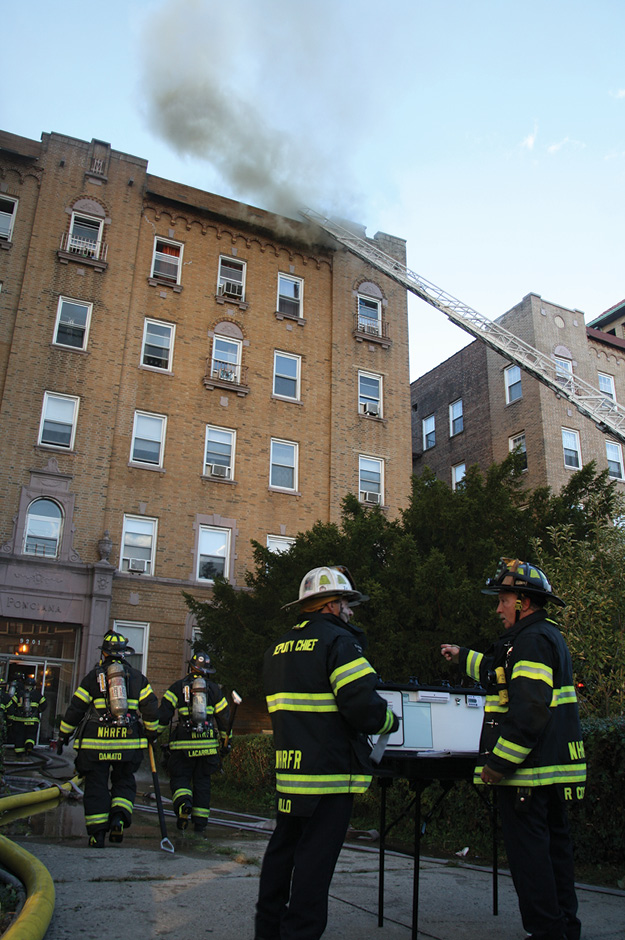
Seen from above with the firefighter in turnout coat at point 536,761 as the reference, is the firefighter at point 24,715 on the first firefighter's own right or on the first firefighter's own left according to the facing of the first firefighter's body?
on the first firefighter's own right

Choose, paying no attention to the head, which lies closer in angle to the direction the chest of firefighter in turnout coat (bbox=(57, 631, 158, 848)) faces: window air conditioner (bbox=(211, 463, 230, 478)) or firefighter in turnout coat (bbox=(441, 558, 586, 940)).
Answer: the window air conditioner

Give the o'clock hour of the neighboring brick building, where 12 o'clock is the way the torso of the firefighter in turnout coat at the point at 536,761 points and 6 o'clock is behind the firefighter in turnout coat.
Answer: The neighboring brick building is roughly at 3 o'clock from the firefighter in turnout coat.

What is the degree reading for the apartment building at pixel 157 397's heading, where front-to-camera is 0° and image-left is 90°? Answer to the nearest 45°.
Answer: approximately 315°

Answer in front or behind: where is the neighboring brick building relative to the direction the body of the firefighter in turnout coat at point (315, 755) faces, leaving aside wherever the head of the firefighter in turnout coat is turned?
in front

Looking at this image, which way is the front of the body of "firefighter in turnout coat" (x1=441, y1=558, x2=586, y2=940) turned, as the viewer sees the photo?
to the viewer's left

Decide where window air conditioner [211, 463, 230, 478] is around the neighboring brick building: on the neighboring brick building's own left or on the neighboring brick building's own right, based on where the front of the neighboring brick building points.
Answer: on the neighboring brick building's own right

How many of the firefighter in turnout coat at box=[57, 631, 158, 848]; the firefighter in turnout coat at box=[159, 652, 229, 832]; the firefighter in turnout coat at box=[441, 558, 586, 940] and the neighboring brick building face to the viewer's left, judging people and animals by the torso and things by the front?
1

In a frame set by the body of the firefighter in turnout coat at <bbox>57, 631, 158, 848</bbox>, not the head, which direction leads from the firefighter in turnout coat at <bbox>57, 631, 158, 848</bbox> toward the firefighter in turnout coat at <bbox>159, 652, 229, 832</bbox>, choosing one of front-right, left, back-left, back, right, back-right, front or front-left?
front-right

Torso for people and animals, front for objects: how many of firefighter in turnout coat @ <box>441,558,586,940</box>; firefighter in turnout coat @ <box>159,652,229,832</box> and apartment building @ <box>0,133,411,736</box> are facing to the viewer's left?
1

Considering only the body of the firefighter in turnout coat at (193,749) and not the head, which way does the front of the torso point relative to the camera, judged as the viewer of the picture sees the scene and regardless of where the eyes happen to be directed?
away from the camera

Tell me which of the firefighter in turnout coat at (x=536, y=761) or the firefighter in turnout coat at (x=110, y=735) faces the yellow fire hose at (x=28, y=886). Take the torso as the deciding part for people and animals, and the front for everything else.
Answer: the firefighter in turnout coat at (x=536, y=761)

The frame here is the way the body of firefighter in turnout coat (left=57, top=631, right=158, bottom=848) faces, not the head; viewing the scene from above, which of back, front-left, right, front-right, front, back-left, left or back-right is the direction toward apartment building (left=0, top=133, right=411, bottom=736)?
front

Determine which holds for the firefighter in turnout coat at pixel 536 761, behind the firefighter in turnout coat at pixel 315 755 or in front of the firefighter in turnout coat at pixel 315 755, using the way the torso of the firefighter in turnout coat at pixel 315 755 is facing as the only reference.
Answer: in front

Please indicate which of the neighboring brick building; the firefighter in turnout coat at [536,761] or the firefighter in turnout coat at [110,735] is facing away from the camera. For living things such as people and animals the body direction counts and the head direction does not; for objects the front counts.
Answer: the firefighter in turnout coat at [110,735]

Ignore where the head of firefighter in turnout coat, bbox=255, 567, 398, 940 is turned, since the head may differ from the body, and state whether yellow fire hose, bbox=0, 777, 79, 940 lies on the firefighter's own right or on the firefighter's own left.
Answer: on the firefighter's own left

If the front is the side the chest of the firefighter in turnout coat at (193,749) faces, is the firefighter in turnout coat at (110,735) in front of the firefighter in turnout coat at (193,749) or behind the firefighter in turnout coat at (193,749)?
behind

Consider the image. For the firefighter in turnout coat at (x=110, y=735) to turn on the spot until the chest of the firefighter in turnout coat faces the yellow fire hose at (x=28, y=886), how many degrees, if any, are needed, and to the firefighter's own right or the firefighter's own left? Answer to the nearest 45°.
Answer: approximately 180°

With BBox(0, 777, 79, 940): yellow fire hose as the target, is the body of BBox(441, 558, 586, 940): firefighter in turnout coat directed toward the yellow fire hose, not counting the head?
yes

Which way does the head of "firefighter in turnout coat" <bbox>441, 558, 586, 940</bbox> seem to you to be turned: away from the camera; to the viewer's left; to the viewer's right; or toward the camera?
to the viewer's left

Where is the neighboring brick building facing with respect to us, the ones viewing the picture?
facing the viewer and to the right of the viewer

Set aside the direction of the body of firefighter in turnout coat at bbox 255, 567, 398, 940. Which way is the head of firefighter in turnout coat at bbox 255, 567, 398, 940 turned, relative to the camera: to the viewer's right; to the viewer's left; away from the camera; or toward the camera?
to the viewer's right
